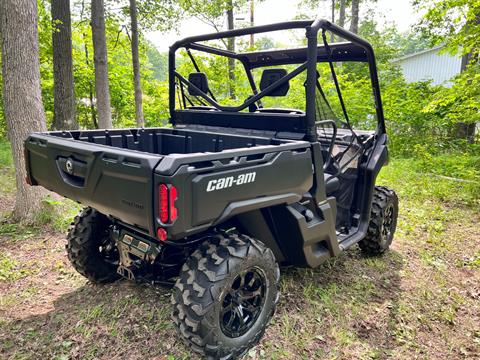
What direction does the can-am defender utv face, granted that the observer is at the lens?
facing away from the viewer and to the right of the viewer
